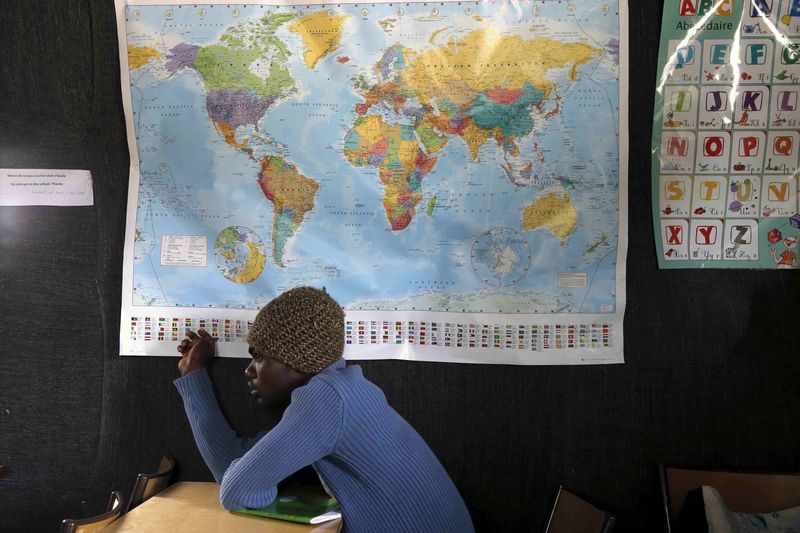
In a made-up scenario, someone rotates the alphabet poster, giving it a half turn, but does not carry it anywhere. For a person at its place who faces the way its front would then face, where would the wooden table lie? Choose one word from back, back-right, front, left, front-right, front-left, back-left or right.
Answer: back-left

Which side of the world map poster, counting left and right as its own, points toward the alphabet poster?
left

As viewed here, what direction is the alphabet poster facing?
toward the camera

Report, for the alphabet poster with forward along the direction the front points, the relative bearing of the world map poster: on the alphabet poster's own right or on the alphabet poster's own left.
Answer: on the alphabet poster's own right

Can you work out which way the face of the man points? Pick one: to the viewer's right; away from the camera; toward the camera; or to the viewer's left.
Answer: to the viewer's left

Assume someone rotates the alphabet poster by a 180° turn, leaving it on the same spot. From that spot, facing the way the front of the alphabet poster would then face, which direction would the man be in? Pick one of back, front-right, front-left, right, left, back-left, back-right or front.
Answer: back-left

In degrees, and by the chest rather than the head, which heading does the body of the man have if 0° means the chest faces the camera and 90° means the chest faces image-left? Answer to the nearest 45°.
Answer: approximately 90°

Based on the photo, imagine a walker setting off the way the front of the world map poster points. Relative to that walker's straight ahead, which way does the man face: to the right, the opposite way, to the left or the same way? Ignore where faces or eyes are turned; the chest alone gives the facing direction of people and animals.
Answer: to the right

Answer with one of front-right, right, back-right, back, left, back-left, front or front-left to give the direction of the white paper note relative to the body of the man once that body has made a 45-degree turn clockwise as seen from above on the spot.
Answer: front

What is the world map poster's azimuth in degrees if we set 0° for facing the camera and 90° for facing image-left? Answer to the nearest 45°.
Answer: approximately 0°

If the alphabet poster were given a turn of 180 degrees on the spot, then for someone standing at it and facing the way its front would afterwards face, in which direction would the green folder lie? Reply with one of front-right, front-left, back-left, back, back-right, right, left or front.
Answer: back-left
